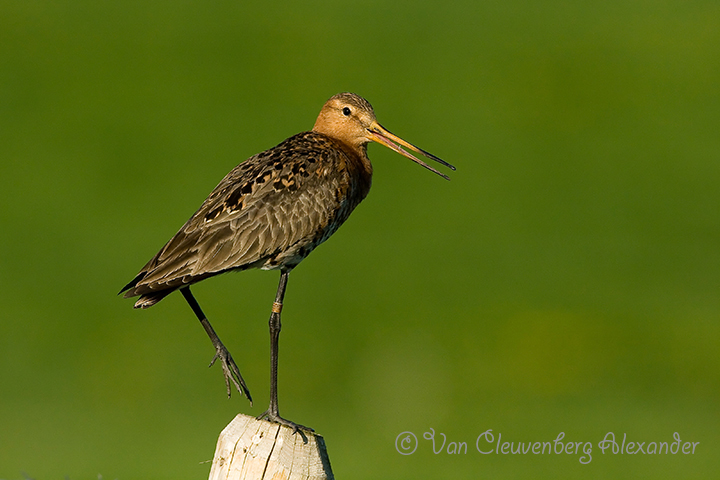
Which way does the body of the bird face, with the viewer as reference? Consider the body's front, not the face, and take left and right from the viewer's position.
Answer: facing to the right of the viewer
